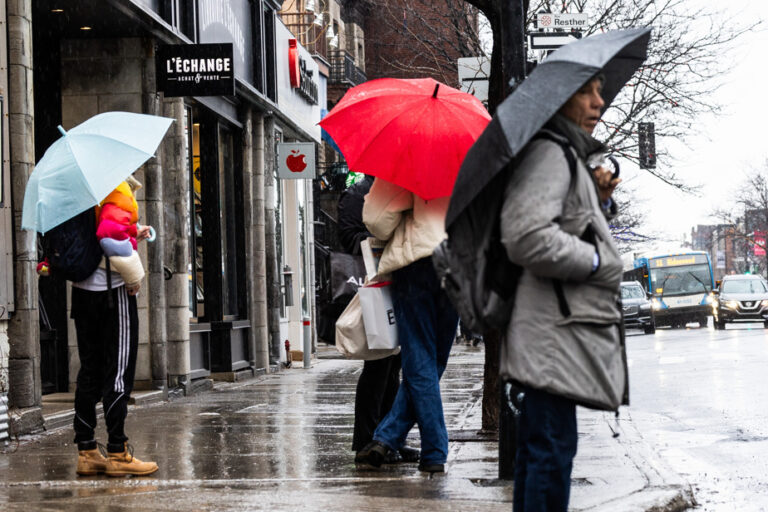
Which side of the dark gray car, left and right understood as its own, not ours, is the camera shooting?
front

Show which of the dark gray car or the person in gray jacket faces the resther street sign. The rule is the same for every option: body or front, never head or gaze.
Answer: the dark gray car

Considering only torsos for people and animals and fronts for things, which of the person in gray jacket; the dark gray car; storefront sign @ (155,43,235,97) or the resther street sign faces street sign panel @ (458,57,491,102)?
the dark gray car

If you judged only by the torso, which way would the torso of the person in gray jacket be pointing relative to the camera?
to the viewer's right

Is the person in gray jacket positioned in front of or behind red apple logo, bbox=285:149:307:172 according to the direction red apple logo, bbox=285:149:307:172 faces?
in front

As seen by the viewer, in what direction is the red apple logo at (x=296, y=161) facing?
toward the camera

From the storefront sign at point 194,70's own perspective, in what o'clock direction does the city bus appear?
The city bus is roughly at 7 o'clock from the storefront sign.

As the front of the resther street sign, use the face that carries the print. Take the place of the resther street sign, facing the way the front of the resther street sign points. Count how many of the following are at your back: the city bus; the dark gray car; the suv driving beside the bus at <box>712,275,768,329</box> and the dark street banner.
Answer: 4

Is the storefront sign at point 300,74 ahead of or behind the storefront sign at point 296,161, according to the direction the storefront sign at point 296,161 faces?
behind

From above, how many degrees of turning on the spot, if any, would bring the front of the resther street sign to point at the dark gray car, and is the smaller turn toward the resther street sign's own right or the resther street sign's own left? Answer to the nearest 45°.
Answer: approximately 180°

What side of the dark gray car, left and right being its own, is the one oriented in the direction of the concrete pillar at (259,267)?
front

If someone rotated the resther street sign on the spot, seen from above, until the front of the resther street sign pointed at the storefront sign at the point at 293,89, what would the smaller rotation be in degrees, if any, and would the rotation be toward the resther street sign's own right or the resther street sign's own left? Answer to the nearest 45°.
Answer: approximately 135° to the resther street sign's own right

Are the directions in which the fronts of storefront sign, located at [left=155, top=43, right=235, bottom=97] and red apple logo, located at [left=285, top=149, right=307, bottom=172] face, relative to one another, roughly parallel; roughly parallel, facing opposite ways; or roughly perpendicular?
roughly parallel

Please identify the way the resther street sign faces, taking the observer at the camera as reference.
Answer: facing the viewer

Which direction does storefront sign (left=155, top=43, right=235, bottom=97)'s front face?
toward the camera

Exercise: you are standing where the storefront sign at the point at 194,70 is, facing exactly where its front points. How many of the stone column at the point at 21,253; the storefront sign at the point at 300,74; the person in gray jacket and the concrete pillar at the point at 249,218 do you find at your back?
2
